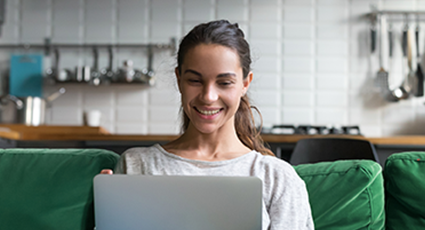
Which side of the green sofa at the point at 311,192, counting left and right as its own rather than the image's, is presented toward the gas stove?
back

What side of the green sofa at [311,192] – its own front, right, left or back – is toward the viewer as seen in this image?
front

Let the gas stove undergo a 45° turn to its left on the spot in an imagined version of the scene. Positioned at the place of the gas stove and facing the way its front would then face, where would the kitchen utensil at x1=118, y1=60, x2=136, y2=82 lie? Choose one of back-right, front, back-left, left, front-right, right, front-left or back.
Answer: back-right

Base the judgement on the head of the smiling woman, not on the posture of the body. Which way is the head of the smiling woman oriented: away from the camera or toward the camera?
toward the camera

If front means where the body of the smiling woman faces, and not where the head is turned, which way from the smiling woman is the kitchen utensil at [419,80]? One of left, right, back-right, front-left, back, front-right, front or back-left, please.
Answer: back-left

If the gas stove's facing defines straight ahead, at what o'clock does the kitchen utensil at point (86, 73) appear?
The kitchen utensil is roughly at 3 o'clock from the gas stove.

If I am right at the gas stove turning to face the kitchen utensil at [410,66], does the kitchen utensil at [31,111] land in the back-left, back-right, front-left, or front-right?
back-left

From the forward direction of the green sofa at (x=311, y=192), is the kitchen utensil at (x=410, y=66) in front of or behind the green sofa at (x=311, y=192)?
behind

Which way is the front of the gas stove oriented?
toward the camera

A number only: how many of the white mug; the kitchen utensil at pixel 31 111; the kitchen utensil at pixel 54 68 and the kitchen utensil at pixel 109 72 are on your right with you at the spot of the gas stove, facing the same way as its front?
4

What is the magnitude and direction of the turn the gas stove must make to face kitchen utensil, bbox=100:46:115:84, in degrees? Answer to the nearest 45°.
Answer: approximately 90° to its right

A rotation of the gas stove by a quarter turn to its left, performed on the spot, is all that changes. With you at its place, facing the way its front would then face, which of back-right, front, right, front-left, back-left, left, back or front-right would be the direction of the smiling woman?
right

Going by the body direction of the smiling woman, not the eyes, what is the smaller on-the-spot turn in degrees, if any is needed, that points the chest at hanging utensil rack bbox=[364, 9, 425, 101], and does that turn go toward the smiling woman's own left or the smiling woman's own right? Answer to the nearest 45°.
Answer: approximately 135° to the smiling woman's own left
